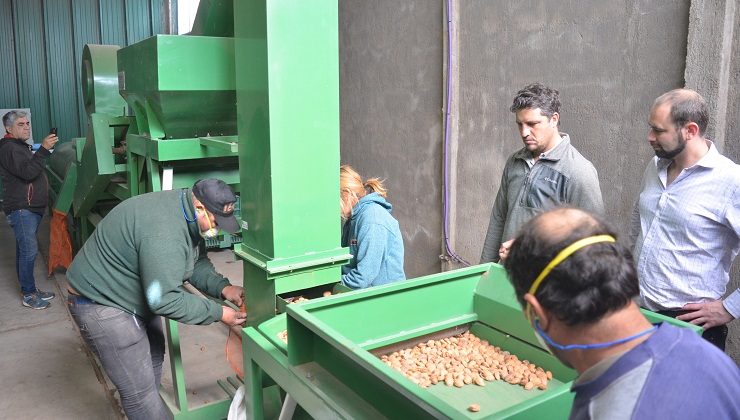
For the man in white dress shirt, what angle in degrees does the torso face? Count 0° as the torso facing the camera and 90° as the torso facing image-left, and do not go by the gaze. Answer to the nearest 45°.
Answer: approximately 45°

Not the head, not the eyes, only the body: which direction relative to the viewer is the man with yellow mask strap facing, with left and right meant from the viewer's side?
facing away from the viewer and to the left of the viewer

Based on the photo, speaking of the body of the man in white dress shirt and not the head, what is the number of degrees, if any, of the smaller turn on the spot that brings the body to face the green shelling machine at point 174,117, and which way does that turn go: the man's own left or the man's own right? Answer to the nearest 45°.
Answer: approximately 45° to the man's own right

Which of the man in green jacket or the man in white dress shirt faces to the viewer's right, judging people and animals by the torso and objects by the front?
the man in green jacket

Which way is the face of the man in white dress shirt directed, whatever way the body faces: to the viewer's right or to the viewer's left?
to the viewer's left

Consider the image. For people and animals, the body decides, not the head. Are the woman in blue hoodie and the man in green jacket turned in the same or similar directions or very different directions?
very different directions

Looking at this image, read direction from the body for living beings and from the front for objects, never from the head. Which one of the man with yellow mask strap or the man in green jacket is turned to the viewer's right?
the man in green jacket

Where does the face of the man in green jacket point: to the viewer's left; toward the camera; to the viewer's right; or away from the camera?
to the viewer's right

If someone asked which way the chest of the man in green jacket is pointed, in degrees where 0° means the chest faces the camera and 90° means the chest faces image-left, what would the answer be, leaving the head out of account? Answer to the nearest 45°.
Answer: approximately 270°

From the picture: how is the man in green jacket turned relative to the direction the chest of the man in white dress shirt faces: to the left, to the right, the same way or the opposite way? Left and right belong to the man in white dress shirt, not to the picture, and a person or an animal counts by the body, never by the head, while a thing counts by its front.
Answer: the opposite way

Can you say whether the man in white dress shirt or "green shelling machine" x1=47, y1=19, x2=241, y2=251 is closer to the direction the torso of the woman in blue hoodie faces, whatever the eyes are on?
the green shelling machine

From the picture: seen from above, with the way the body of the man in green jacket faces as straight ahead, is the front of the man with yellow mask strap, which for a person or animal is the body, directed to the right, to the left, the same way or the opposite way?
to the left
